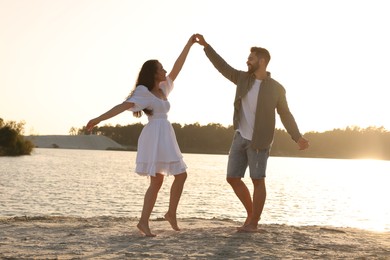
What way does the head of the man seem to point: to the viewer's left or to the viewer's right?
to the viewer's left

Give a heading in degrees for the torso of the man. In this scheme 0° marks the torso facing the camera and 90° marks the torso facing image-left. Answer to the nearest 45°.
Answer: approximately 45°

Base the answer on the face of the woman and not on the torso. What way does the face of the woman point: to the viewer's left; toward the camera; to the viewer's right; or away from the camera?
to the viewer's right

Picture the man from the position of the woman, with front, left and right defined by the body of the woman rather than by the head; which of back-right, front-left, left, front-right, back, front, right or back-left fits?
front-left

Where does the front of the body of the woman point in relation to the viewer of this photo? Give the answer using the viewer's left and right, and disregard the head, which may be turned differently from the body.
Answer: facing the viewer and to the right of the viewer

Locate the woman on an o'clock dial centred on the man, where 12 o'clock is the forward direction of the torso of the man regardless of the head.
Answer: The woman is roughly at 1 o'clock from the man.

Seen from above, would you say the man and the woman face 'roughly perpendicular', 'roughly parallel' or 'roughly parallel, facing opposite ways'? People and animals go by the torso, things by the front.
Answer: roughly perpendicular

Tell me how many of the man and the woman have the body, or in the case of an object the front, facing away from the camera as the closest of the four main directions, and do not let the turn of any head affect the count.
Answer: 0
